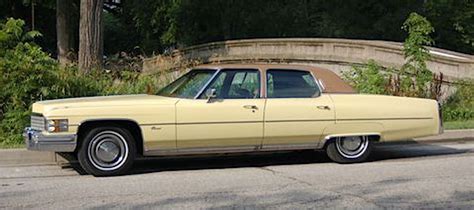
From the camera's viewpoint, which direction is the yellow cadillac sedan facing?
to the viewer's left

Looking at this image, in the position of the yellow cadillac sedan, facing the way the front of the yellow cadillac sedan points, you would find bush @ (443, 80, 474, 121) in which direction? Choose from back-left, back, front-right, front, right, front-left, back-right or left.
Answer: back-right

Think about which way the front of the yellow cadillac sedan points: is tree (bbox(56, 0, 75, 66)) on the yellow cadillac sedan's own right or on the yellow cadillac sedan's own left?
on the yellow cadillac sedan's own right

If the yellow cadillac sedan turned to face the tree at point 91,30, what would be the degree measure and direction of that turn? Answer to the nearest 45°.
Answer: approximately 45° to its right

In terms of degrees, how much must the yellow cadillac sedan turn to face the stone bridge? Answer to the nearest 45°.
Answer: approximately 90° to its right
